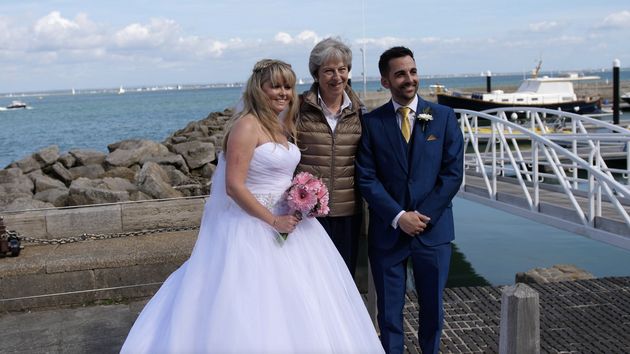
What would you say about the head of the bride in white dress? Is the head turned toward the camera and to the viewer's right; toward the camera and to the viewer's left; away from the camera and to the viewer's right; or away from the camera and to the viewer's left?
toward the camera and to the viewer's right

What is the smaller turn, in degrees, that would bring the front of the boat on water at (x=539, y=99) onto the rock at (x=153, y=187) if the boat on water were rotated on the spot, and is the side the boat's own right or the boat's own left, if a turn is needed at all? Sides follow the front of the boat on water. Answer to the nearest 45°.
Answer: approximately 90° to the boat's own left

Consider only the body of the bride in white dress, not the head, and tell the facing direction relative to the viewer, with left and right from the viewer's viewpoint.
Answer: facing the viewer and to the right of the viewer

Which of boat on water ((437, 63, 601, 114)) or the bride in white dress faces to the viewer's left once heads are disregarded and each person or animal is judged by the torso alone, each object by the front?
the boat on water

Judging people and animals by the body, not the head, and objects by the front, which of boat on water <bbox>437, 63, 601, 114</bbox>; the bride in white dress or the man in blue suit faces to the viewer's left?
the boat on water

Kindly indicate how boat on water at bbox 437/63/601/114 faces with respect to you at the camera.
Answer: facing to the left of the viewer

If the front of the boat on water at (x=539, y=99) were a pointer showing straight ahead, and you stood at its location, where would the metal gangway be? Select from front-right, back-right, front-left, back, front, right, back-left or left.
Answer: left

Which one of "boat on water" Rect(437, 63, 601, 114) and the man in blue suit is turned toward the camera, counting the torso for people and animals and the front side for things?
the man in blue suit

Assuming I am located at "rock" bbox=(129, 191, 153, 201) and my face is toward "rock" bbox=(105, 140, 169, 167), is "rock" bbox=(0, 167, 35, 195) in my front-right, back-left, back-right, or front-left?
front-left

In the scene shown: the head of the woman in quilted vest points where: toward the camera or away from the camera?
toward the camera

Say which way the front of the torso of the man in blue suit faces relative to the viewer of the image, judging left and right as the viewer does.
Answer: facing the viewer

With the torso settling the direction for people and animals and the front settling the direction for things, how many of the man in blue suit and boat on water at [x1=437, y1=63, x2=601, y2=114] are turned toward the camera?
1
